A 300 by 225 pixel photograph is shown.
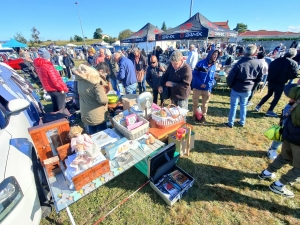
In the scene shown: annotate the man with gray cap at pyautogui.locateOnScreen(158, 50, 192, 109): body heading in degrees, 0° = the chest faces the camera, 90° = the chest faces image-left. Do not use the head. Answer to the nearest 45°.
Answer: approximately 45°

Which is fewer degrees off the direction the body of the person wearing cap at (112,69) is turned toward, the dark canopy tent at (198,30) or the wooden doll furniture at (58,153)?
the wooden doll furniture

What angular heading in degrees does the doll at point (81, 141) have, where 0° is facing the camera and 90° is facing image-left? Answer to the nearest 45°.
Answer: approximately 315°

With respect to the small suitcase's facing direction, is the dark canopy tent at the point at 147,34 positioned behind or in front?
behind

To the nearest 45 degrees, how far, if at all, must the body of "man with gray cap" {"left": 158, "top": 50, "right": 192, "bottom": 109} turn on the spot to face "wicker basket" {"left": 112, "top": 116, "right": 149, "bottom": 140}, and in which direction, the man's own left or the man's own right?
0° — they already face it

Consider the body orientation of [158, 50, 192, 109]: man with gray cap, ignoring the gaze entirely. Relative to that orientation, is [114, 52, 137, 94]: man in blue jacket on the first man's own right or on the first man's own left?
on the first man's own right
